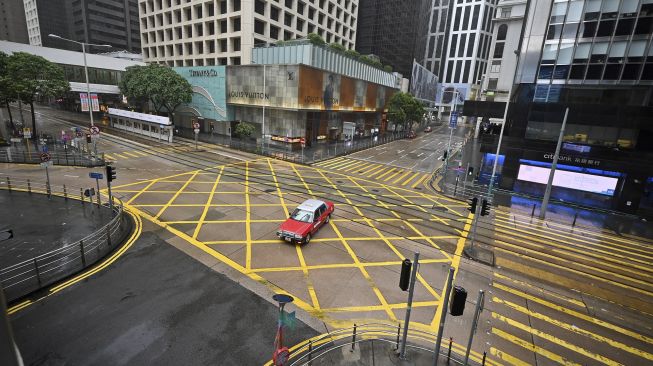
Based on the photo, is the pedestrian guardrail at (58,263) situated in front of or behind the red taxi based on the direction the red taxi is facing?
in front

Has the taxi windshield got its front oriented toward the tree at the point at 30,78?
no

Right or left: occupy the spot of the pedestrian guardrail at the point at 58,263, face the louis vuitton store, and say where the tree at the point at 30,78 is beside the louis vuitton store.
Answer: left

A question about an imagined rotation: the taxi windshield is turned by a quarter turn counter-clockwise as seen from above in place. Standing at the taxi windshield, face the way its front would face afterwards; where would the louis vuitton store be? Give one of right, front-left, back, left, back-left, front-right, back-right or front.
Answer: back-left

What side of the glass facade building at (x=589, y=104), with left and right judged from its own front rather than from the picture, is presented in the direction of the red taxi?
front

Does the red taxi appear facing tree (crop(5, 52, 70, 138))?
no

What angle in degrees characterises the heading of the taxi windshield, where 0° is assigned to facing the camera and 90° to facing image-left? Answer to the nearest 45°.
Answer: approximately 45°

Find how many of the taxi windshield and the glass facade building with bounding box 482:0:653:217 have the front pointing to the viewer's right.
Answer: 0

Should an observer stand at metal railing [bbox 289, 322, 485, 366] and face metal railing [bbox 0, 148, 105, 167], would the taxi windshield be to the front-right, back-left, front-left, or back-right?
front-right

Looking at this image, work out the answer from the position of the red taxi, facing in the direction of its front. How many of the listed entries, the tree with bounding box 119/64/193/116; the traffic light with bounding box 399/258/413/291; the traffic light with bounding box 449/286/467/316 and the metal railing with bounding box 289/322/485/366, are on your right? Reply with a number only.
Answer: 1

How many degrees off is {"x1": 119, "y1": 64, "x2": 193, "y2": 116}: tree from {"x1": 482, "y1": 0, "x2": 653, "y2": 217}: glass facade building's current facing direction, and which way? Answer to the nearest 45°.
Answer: approximately 45° to its right

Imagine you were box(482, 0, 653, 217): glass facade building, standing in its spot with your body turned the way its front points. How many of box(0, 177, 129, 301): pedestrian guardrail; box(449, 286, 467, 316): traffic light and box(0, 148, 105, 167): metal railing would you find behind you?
0

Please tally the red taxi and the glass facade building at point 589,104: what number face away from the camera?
0

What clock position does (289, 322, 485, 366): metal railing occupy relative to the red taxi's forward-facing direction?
The metal railing is roughly at 10 o'clock from the red taxi.

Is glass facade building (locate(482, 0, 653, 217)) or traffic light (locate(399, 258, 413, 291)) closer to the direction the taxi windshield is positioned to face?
the traffic light

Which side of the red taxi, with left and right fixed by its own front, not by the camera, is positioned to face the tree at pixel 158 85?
right

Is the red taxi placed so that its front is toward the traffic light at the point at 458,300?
no

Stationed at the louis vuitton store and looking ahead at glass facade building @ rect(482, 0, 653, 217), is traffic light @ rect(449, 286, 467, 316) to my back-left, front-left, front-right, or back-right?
front-right

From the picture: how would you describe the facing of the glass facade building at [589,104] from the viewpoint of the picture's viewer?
facing the viewer and to the left of the viewer

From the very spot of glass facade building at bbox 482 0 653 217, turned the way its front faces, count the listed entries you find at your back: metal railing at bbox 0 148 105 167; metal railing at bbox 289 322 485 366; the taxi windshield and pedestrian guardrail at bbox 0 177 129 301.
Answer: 0
